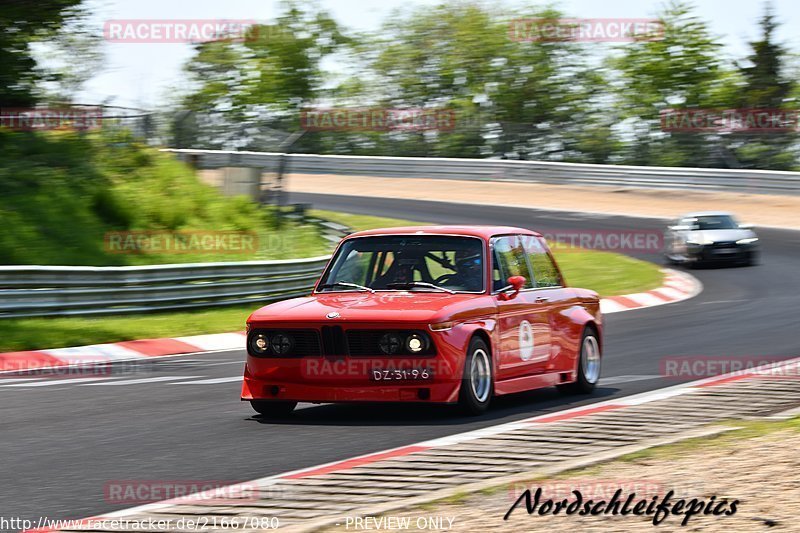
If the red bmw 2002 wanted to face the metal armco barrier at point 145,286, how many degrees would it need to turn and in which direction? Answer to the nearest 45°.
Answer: approximately 90° to its right

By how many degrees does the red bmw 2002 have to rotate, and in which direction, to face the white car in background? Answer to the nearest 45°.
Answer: approximately 135° to its right

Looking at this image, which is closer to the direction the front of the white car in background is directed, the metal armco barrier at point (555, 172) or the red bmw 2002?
the red bmw 2002

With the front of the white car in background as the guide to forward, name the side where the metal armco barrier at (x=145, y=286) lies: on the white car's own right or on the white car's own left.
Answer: on the white car's own right

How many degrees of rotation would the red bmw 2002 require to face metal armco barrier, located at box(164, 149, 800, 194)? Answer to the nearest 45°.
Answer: approximately 135° to its right

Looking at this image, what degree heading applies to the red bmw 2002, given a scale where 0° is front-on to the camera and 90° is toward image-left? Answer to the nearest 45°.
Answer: approximately 45°

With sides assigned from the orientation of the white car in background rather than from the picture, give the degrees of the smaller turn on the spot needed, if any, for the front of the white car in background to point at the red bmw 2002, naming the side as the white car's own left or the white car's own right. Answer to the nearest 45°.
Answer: approximately 45° to the white car's own right
